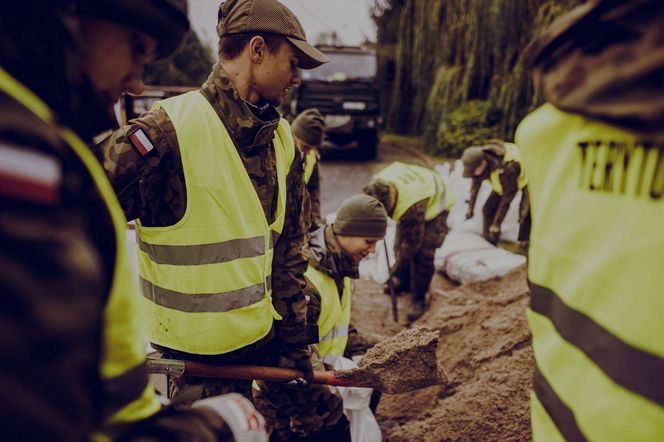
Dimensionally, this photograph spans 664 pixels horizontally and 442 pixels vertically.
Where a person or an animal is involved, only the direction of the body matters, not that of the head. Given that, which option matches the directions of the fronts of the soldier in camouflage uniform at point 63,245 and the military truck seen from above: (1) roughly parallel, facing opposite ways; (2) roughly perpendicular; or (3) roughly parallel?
roughly perpendicular

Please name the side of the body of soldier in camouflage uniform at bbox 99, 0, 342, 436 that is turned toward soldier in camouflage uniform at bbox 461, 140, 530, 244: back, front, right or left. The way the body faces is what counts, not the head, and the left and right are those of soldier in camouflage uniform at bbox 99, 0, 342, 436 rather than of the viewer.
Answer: left

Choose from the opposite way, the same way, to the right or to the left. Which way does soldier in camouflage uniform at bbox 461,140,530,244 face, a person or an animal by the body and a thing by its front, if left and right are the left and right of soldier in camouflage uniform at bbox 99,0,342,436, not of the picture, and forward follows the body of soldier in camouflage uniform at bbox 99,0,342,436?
the opposite way

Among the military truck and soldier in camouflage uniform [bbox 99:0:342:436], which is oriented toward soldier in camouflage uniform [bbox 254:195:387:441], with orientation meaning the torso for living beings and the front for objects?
the military truck

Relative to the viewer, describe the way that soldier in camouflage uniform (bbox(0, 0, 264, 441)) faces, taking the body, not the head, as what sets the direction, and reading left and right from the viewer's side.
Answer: facing to the right of the viewer

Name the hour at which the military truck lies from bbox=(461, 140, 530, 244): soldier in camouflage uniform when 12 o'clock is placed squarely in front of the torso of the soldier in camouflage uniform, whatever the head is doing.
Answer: The military truck is roughly at 2 o'clock from the soldier in camouflage uniform.

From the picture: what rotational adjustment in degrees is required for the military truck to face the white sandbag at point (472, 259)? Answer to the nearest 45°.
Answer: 0° — it already faces it

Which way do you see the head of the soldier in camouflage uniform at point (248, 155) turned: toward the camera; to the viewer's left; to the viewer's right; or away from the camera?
to the viewer's right

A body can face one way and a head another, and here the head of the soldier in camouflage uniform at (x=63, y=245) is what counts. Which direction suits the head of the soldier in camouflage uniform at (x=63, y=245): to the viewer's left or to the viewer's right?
to the viewer's right

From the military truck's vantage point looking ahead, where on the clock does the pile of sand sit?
The pile of sand is roughly at 12 o'clock from the military truck.

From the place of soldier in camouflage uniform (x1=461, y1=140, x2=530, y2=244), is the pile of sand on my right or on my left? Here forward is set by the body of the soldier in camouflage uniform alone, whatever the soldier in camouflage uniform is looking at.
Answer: on my left
